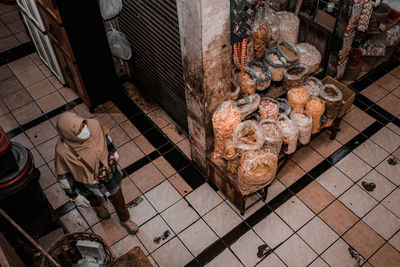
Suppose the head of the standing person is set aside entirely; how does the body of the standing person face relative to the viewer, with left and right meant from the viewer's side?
facing the viewer and to the right of the viewer

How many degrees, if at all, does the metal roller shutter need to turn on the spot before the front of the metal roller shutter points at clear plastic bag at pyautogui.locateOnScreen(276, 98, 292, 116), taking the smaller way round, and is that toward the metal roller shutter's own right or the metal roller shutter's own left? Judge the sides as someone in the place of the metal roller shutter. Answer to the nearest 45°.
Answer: approximately 90° to the metal roller shutter's own left

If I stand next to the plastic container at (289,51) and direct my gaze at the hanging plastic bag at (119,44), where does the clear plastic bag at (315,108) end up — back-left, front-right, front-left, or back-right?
back-left

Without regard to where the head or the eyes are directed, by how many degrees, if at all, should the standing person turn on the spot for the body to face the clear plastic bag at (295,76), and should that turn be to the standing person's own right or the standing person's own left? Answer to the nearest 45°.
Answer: approximately 45° to the standing person's own left

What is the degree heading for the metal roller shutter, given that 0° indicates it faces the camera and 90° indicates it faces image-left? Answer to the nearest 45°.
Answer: approximately 45°

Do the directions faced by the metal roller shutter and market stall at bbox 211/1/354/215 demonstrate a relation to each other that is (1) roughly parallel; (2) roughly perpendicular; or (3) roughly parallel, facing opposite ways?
roughly perpendicular

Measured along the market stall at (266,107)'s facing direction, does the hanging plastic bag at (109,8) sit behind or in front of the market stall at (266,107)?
behind

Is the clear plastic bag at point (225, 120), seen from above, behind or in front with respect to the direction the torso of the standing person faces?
in front

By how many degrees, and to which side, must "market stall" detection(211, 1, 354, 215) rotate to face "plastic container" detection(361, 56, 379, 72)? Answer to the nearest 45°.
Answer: approximately 90° to its left

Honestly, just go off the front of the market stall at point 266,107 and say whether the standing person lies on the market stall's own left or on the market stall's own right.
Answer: on the market stall's own right

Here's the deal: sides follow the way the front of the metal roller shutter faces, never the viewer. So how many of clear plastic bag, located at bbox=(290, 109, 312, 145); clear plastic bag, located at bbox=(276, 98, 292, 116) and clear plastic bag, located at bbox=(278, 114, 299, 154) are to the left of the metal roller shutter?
3

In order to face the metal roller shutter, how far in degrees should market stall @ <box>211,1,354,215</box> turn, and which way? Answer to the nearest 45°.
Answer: approximately 135° to its right

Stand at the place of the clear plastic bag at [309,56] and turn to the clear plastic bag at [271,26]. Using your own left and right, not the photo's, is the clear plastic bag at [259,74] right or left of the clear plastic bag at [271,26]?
left
